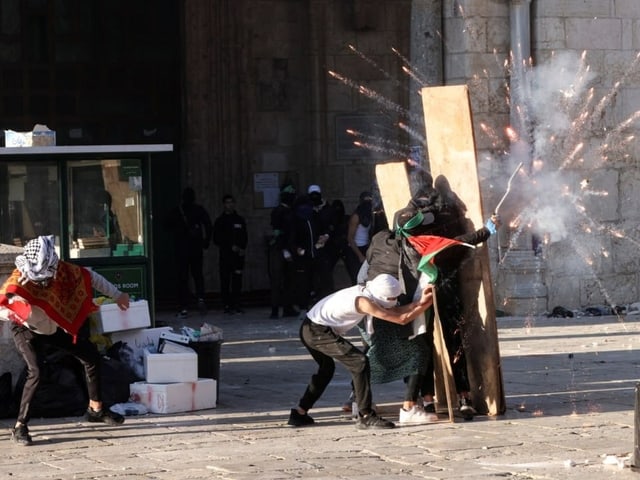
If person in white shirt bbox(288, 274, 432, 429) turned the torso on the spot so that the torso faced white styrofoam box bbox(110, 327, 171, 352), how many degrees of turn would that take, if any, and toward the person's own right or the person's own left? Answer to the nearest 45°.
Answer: approximately 135° to the person's own left

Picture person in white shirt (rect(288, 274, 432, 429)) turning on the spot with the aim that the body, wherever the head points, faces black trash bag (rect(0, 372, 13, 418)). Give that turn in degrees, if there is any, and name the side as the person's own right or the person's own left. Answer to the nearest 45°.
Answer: approximately 180°

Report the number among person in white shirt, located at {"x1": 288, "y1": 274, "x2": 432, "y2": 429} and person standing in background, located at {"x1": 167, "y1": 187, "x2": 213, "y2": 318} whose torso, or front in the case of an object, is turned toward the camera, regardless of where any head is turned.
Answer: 1

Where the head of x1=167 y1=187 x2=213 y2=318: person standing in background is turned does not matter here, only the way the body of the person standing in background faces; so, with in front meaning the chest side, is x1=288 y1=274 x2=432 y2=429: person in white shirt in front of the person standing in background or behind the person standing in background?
in front

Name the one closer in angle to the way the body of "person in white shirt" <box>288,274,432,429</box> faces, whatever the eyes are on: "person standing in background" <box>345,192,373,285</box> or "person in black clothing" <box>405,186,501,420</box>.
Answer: the person in black clothing

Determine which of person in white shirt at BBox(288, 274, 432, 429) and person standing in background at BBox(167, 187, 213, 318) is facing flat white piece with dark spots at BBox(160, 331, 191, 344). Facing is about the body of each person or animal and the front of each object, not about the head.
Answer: the person standing in background

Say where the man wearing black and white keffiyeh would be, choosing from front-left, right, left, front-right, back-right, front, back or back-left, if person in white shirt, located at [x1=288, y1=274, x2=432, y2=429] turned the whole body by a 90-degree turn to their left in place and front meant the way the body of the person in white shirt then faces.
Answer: left

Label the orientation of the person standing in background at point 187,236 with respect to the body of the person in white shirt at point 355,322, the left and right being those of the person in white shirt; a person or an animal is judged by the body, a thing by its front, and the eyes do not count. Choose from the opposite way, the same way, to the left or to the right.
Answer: to the right

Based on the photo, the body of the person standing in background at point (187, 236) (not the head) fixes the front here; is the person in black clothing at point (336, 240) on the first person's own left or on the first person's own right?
on the first person's own left

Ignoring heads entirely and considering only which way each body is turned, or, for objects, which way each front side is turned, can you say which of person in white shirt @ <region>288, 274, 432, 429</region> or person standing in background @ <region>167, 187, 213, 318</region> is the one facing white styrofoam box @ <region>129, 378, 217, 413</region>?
the person standing in background

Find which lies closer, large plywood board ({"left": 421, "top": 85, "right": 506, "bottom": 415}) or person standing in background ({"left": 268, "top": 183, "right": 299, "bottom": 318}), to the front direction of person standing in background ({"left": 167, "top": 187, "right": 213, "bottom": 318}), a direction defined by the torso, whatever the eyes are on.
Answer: the large plywood board

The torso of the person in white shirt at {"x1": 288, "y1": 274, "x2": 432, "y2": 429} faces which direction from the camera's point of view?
to the viewer's right

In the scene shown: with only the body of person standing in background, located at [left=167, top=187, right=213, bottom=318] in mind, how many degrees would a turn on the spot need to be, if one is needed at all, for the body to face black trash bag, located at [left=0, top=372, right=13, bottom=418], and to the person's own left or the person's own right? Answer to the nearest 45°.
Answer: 0° — they already face it
